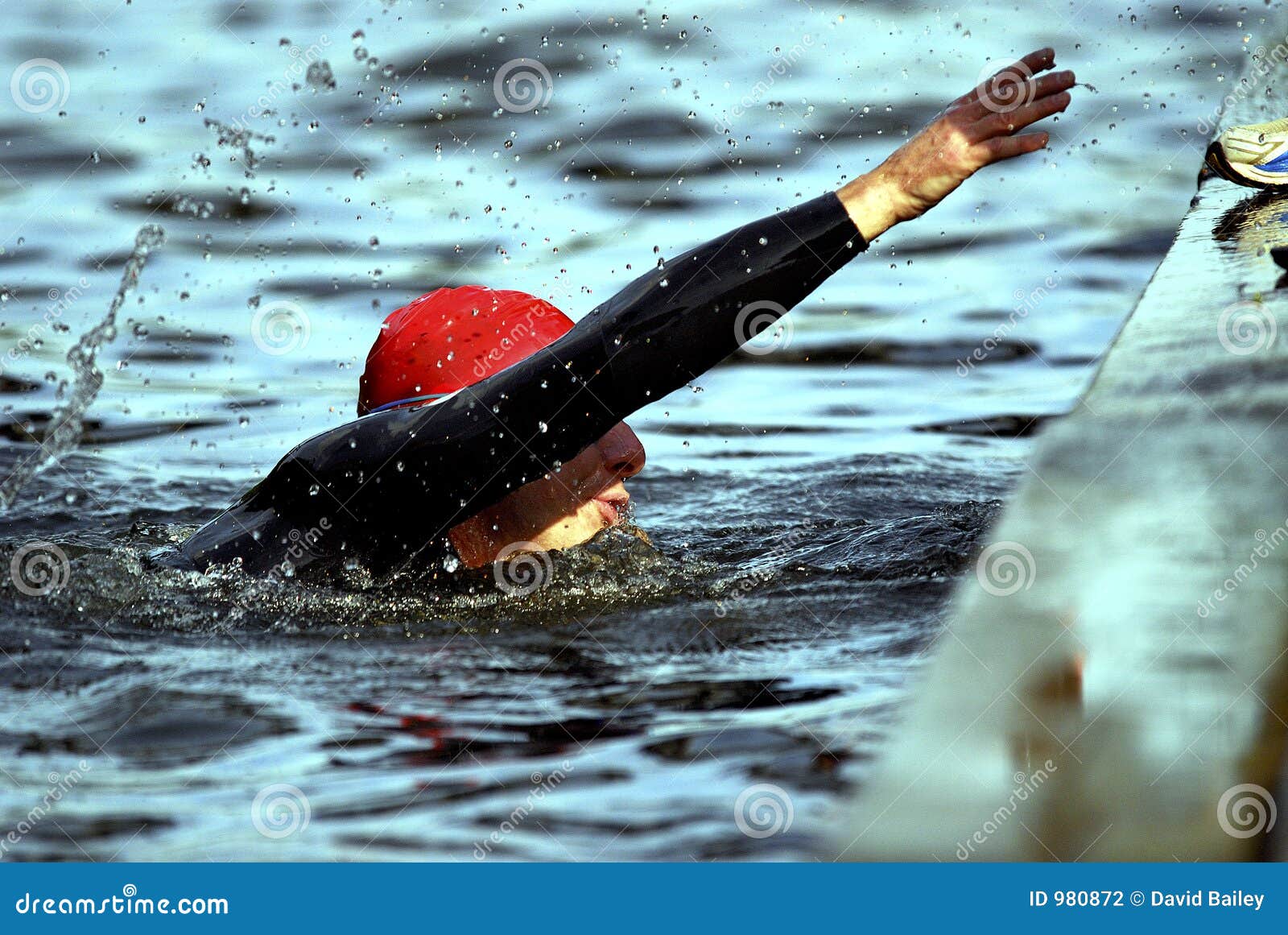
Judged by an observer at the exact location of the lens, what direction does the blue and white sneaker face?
facing to the left of the viewer

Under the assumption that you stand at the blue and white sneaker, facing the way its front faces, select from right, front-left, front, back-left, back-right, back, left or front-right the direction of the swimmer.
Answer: front-left
